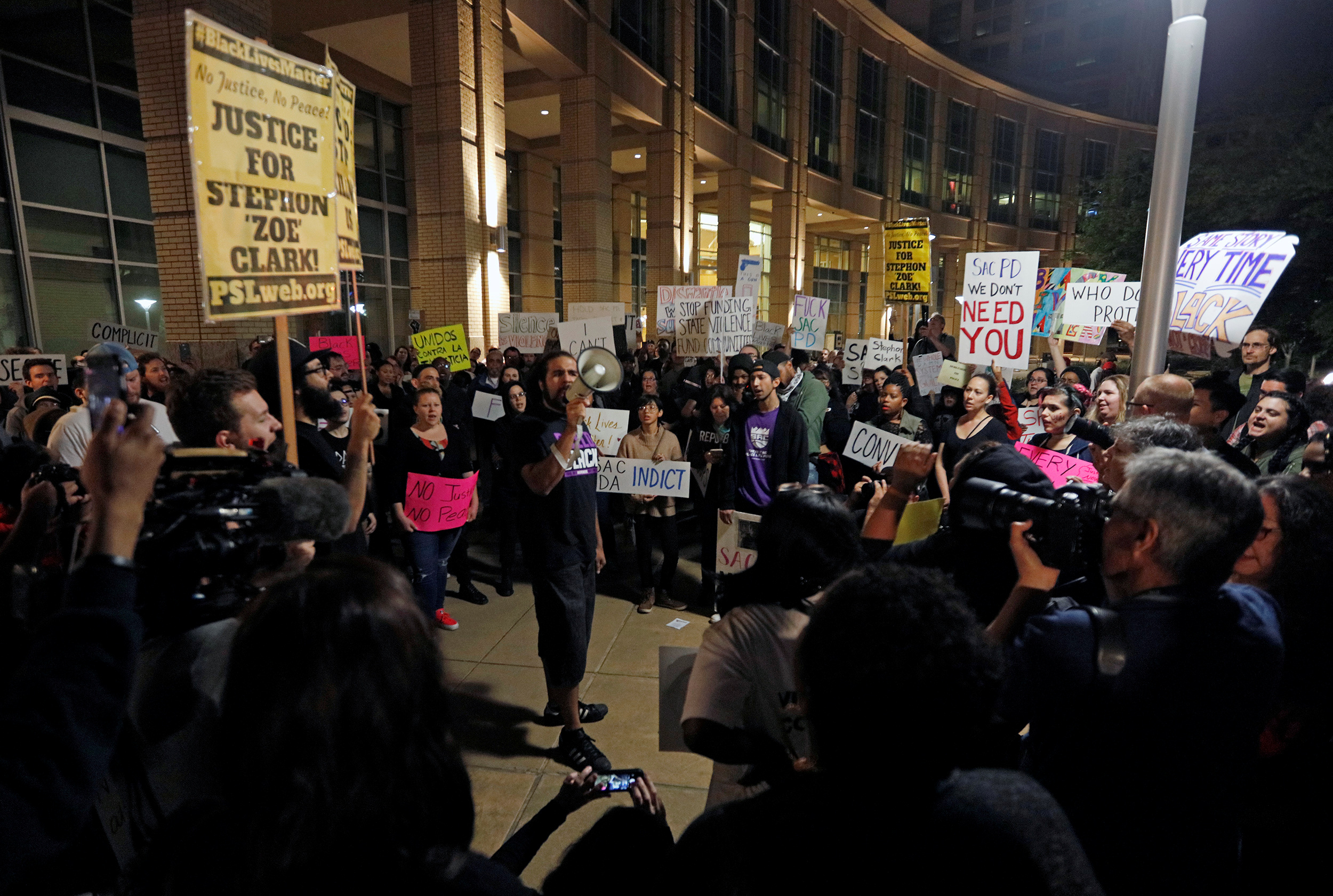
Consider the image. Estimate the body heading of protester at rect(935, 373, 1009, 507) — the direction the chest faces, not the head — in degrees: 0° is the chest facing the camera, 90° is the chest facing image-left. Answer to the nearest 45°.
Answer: approximately 45°

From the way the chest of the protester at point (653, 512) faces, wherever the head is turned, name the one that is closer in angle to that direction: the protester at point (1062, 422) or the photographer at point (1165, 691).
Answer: the photographer

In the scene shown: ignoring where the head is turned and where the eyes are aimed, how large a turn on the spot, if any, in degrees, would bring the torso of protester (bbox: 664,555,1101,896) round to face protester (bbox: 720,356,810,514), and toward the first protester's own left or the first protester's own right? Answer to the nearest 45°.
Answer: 0° — they already face them

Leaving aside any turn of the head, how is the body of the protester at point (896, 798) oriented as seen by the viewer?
away from the camera

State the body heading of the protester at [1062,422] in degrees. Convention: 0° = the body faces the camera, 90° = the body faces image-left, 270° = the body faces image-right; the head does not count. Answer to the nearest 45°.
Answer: approximately 45°

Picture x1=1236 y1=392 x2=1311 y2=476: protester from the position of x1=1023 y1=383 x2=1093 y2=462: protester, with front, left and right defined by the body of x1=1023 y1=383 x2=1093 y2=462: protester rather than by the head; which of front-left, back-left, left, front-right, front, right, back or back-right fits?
back-left

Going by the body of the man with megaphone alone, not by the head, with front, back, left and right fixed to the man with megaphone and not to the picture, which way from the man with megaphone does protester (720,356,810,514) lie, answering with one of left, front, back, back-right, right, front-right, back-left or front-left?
left

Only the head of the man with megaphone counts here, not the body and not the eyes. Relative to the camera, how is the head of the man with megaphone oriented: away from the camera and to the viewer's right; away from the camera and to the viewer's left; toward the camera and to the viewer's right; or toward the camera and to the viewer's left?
toward the camera and to the viewer's right

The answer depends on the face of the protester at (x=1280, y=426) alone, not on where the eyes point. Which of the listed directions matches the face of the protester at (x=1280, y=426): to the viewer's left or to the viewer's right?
to the viewer's left

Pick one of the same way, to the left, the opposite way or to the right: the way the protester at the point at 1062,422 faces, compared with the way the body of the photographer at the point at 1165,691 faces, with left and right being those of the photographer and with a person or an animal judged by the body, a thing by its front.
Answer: to the left

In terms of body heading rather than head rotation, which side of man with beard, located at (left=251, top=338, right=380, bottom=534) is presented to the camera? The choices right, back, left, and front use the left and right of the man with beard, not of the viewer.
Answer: right

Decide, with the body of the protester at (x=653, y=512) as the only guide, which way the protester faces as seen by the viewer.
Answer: toward the camera

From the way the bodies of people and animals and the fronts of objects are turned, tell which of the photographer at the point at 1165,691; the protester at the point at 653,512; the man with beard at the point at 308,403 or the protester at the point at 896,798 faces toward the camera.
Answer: the protester at the point at 653,512
